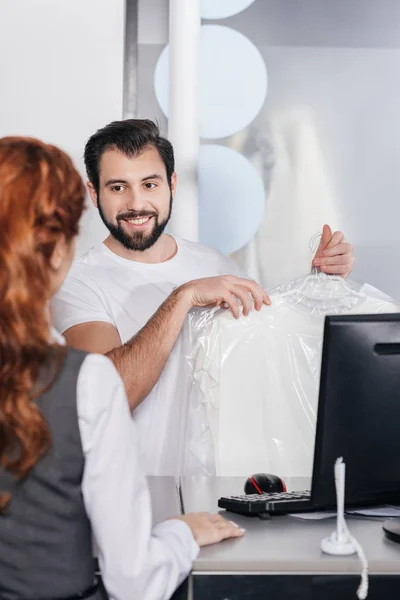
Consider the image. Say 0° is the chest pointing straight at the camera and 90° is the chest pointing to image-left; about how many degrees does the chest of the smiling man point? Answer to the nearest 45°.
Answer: approximately 0°

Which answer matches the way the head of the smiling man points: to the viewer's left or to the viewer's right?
to the viewer's left

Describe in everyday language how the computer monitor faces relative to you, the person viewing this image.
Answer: facing away from the viewer

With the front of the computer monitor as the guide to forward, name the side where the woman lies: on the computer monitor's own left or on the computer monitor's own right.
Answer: on the computer monitor's own left

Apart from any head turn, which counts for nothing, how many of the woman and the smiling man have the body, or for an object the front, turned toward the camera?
1

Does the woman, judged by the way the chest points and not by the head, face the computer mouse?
yes

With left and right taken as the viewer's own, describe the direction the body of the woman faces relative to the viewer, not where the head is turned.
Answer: facing away from the viewer and to the right of the viewer
